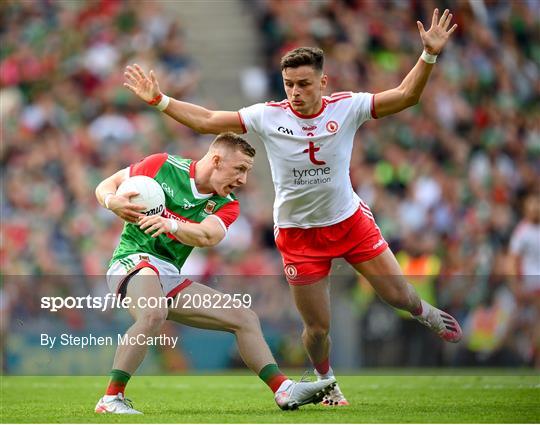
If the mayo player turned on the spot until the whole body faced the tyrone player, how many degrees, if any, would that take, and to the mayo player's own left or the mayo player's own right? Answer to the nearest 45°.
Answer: approximately 45° to the mayo player's own left

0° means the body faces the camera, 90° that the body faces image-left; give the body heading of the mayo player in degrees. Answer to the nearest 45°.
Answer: approximately 315°

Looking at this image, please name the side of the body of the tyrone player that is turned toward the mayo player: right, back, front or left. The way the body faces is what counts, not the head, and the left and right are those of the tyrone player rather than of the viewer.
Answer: right

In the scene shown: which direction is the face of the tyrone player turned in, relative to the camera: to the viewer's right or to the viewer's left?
to the viewer's left

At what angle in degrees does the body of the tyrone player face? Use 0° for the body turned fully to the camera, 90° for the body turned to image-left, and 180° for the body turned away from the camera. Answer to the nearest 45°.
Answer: approximately 0°
